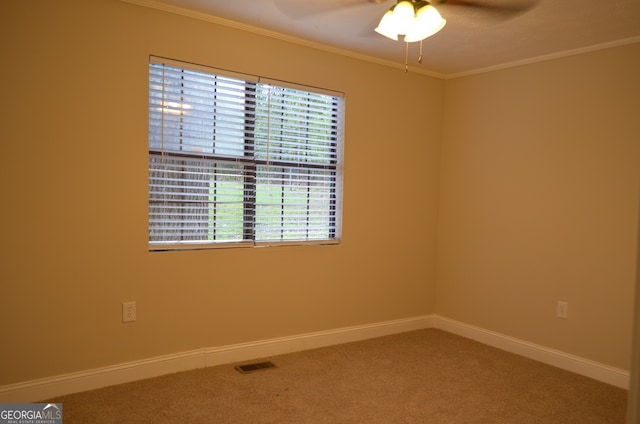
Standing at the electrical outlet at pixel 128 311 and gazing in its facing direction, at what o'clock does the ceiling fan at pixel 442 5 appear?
The ceiling fan is roughly at 10 o'clock from the electrical outlet.

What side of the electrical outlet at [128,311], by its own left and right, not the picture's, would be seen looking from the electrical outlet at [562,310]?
left

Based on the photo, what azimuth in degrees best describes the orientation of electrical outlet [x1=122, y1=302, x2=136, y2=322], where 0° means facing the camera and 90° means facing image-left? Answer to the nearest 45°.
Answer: approximately 0°

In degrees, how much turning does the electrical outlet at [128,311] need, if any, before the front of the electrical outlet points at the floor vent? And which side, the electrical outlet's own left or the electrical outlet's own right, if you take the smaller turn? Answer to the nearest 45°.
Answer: approximately 90° to the electrical outlet's own left
